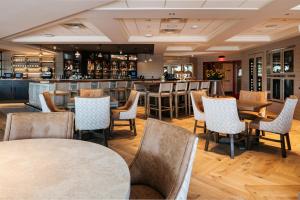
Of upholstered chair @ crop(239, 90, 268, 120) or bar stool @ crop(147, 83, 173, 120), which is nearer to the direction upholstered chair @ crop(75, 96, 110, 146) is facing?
the bar stool

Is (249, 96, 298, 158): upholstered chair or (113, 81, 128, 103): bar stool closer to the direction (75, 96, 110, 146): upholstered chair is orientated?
the bar stool

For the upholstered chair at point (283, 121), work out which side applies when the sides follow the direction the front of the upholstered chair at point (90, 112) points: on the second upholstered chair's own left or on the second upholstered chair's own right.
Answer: on the second upholstered chair's own right

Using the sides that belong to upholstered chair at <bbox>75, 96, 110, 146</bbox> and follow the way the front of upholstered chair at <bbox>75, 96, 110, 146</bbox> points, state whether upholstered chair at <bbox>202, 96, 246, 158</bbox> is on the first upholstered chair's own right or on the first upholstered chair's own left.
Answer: on the first upholstered chair's own right

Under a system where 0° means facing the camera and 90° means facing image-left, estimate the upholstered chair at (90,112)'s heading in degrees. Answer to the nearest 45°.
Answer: approximately 180°

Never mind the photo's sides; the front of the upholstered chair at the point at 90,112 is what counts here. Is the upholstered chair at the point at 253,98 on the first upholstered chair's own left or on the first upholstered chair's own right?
on the first upholstered chair's own right
